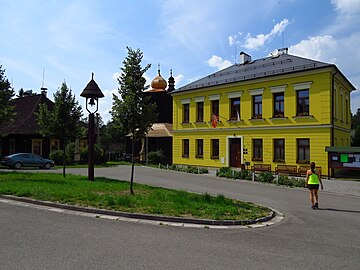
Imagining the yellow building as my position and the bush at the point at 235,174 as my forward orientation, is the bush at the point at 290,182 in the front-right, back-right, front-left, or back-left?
front-left

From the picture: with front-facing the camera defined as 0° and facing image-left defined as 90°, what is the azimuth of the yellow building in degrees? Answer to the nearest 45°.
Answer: approximately 45°

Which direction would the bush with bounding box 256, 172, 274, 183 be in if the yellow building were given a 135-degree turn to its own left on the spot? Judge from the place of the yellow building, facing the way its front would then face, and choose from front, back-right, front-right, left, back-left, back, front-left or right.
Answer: right

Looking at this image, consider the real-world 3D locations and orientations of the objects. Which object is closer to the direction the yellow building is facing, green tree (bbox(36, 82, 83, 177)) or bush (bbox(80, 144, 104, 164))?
the green tree

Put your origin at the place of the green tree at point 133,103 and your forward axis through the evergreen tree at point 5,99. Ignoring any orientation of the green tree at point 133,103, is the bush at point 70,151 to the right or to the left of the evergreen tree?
right

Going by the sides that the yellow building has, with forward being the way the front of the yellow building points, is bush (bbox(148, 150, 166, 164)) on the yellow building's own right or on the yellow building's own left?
on the yellow building's own right

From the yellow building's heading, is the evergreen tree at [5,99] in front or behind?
in front

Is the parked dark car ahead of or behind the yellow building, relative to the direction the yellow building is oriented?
ahead

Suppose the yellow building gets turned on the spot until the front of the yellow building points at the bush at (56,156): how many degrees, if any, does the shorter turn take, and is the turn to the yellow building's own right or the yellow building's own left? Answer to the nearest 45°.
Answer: approximately 45° to the yellow building's own right

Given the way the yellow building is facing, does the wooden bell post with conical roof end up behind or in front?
in front
